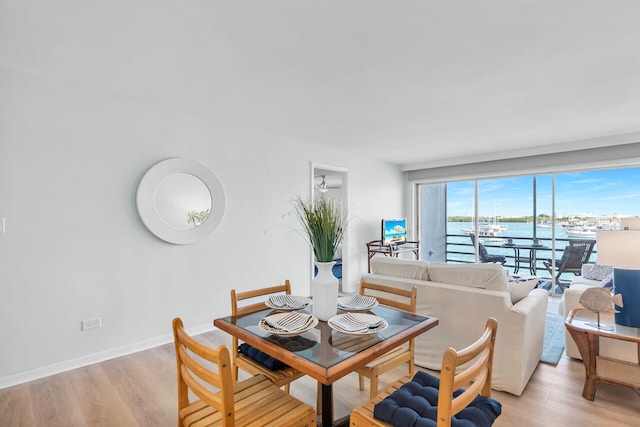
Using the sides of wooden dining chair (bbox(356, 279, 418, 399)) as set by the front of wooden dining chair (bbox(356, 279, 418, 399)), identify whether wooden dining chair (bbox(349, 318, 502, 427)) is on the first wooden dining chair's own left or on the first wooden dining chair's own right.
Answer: on the first wooden dining chair's own left

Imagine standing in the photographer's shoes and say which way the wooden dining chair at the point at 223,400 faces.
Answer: facing away from the viewer and to the right of the viewer

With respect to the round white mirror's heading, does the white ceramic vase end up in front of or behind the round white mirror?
in front

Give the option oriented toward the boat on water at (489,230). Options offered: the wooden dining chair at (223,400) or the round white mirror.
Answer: the wooden dining chair

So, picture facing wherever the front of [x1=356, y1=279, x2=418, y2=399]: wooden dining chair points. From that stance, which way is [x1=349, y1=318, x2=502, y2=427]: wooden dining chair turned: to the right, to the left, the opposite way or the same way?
to the right

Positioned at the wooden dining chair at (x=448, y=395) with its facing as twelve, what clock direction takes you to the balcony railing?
The balcony railing is roughly at 2 o'clock from the wooden dining chair.

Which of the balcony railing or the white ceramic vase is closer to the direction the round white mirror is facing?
the white ceramic vase

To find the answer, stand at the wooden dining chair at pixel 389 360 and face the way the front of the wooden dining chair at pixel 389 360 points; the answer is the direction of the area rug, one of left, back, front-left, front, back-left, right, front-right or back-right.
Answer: back

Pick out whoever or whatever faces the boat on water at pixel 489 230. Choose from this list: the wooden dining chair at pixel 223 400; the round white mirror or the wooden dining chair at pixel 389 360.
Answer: the wooden dining chair at pixel 223 400

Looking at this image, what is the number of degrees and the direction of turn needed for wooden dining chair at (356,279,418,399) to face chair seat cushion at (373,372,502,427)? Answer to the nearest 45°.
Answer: approximately 45° to its left

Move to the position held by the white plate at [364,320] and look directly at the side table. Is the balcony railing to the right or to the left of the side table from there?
left

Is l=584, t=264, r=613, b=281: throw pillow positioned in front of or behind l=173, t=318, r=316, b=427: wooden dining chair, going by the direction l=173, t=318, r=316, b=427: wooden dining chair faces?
in front

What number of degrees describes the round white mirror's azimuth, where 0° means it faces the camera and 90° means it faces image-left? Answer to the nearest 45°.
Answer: approximately 0°

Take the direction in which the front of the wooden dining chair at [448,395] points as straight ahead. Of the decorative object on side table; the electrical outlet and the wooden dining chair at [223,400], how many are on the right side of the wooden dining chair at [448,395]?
1
